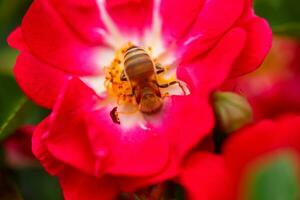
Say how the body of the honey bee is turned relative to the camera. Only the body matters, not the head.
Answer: toward the camera
